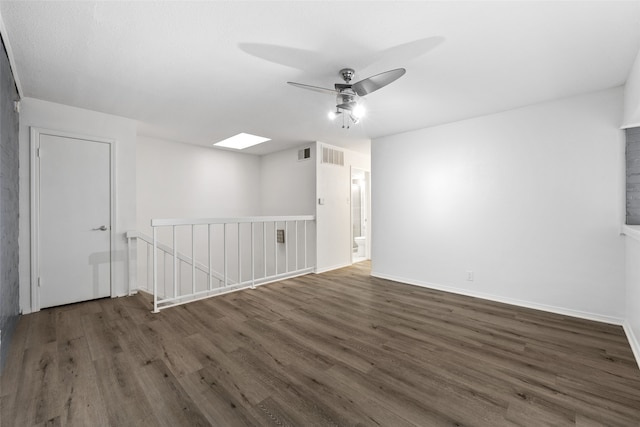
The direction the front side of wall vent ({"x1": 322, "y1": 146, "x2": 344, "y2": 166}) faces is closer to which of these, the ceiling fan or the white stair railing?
the ceiling fan

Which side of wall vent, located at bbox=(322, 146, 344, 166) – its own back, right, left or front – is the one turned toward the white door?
right

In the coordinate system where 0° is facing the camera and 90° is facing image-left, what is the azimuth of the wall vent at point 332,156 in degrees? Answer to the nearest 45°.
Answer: approximately 315°

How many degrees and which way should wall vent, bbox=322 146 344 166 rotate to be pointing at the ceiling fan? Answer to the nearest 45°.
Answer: approximately 45° to its right
